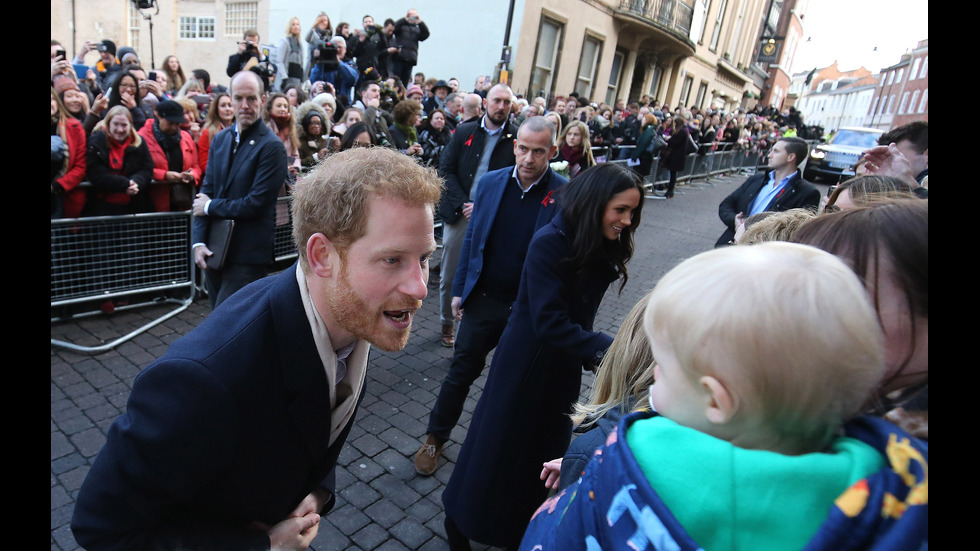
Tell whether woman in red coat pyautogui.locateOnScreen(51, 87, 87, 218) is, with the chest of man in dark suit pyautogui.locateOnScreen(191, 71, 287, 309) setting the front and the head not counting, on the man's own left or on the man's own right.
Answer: on the man's own right

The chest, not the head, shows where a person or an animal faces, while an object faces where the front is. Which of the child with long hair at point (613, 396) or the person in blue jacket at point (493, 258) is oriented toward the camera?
the person in blue jacket

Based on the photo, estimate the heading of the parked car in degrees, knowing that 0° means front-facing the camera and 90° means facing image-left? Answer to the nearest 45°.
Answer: approximately 45°

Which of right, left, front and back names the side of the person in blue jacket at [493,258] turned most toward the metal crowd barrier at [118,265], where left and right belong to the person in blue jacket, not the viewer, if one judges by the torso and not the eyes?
right

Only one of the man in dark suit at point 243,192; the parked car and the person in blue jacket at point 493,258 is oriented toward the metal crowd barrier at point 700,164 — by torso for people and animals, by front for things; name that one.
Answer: the parked car

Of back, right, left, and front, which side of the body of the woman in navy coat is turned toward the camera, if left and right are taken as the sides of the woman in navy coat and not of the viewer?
right

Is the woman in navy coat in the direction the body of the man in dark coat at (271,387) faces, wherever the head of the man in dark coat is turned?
no

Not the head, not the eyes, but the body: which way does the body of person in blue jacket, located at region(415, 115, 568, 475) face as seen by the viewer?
toward the camera

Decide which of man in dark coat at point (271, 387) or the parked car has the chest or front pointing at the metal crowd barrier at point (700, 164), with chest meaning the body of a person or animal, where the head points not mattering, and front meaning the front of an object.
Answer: the parked car

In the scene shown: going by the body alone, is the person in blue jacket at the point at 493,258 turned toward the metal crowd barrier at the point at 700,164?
no

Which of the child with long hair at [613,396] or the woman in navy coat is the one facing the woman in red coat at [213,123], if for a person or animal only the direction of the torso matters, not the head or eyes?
the child with long hair

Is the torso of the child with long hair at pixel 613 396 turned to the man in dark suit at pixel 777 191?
no

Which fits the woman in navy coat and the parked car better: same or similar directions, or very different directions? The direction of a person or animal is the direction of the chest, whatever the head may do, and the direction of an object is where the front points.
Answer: very different directions

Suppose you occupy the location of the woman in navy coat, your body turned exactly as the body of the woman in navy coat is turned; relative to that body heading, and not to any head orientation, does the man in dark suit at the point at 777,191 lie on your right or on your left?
on your left

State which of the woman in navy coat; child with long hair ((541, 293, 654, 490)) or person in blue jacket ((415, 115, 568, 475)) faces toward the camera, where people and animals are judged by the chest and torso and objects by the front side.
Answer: the person in blue jacket

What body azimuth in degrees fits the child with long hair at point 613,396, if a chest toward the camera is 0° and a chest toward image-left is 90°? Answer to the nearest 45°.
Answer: approximately 135°

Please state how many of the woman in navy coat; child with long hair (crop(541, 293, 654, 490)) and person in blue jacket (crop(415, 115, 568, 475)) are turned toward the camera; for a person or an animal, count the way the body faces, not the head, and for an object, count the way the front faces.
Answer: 1

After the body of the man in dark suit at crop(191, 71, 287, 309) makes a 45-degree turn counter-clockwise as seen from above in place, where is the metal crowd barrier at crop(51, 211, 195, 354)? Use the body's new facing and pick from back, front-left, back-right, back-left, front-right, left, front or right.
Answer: back-right

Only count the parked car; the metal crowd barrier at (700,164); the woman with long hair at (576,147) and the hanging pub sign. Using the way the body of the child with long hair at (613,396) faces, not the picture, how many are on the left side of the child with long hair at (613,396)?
0
